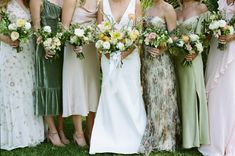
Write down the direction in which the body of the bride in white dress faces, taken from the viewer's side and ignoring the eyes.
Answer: toward the camera
